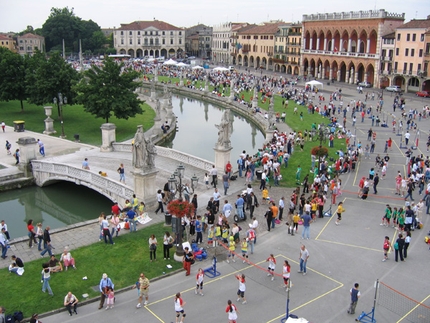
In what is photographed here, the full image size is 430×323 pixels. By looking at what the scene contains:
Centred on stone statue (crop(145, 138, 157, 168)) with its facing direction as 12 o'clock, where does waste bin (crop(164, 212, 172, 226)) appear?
The waste bin is roughly at 1 o'clock from the stone statue.

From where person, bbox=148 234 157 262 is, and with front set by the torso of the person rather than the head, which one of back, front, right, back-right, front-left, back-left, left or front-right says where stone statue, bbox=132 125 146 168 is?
back

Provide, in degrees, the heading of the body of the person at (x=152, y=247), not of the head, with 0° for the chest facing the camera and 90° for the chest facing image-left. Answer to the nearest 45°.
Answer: approximately 0°

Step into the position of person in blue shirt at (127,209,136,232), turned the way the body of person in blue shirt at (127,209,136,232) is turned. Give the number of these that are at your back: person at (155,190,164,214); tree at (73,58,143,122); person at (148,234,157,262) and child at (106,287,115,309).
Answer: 2

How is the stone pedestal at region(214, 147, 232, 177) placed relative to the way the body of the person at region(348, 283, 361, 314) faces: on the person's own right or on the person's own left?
on the person's own left

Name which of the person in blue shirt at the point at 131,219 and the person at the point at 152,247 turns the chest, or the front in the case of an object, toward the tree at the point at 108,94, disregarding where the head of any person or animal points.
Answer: the person in blue shirt
